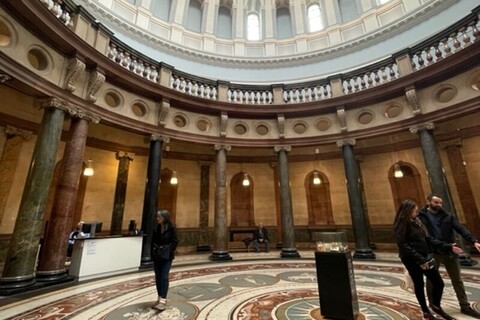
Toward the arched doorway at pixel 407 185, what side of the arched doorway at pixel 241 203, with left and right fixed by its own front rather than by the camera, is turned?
left

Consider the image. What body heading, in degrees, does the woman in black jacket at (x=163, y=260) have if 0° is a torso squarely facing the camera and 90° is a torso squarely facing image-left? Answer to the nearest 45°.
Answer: approximately 45°

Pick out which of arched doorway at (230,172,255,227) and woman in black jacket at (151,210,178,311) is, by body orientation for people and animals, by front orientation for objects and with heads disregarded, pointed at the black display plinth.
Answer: the arched doorway

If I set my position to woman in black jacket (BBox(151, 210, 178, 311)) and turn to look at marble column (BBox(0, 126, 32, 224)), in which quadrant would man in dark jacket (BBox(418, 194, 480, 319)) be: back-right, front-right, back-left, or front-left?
back-right

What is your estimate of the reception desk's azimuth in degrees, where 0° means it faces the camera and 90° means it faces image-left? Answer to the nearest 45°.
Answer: approximately 315°

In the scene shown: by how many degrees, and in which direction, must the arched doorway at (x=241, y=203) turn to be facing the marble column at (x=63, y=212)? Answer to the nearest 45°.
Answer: approximately 45° to its right

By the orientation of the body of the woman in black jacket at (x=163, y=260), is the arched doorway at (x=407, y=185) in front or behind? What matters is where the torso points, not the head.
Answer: behind

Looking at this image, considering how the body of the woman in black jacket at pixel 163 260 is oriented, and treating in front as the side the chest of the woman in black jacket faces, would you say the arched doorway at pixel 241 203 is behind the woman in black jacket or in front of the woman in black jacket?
behind

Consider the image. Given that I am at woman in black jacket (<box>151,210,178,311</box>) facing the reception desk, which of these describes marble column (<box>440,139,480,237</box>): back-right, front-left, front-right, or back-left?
back-right

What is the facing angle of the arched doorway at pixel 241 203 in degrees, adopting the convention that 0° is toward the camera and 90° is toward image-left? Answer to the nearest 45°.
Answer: approximately 0°
